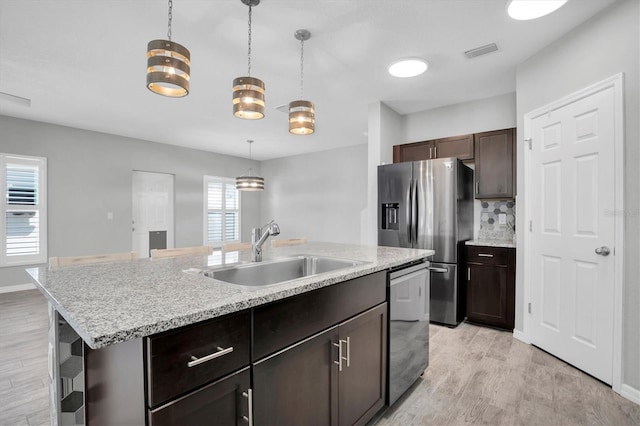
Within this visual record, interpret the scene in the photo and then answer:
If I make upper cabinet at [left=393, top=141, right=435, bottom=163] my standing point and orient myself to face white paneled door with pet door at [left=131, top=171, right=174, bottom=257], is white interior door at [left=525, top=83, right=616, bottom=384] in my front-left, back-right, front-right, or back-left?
back-left

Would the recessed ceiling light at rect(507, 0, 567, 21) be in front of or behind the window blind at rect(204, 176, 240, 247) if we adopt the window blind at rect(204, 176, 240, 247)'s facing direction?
in front

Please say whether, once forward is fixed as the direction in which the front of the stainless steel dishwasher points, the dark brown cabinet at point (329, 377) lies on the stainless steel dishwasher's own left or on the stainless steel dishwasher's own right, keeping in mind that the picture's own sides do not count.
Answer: on the stainless steel dishwasher's own right

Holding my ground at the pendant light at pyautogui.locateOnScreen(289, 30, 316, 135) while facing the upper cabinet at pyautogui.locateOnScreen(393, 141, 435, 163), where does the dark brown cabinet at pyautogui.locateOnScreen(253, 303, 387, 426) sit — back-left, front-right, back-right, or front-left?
back-right

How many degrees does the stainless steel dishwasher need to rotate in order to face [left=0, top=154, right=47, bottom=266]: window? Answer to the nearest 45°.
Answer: approximately 135° to its right

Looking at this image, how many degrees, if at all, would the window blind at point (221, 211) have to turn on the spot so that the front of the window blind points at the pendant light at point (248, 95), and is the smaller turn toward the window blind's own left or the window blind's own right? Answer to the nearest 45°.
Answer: approximately 45° to the window blind's own right

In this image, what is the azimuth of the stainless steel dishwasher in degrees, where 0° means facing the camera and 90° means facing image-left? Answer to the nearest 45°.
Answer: approximately 315°

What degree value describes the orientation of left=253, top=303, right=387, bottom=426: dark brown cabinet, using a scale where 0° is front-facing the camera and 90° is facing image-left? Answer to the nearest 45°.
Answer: approximately 315°

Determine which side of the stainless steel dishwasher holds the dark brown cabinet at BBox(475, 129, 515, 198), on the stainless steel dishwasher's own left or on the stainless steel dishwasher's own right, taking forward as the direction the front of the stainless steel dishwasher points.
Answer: on the stainless steel dishwasher's own left
